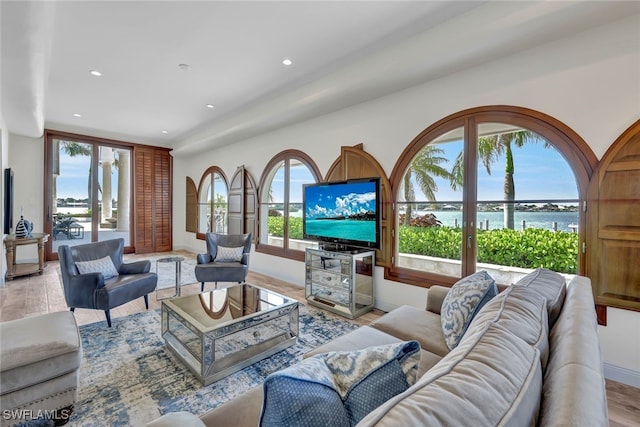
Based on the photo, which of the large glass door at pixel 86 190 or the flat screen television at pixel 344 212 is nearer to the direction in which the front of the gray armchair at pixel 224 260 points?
the flat screen television

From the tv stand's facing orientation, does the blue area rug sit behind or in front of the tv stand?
in front

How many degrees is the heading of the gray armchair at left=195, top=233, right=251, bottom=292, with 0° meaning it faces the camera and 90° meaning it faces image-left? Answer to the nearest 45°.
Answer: approximately 0°

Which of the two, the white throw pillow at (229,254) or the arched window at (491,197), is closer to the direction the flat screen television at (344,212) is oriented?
the white throw pillow

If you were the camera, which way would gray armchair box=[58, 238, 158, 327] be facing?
facing the viewer and to the right of the viewer

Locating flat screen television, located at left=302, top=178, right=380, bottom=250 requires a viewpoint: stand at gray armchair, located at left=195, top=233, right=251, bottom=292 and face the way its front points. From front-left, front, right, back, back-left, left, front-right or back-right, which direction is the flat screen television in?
front-left

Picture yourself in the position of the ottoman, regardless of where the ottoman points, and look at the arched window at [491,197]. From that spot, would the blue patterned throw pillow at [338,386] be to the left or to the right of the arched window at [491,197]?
right

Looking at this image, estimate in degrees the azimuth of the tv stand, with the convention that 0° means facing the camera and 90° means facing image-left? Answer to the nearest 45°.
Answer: approximately 45°

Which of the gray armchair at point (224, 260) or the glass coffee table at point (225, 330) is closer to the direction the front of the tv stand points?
the glass coffee table

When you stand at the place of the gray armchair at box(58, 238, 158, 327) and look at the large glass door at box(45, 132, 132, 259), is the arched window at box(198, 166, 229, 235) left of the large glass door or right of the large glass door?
right

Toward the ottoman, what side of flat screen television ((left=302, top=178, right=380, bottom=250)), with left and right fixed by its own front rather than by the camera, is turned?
front

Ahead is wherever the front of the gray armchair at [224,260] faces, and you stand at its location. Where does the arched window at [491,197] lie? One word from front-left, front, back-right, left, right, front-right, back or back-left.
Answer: front-left

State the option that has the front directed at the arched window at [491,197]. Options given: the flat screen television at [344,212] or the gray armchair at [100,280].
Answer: the gray armchair

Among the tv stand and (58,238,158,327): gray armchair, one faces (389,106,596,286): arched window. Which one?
the gray armchair

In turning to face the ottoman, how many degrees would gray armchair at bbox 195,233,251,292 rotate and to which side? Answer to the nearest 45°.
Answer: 0° — it already faces it

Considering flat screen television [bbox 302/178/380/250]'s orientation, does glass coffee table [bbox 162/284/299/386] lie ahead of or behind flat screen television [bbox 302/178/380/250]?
ahead

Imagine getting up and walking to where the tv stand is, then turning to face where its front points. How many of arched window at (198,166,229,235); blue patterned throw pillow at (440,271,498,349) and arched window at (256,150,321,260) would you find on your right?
2

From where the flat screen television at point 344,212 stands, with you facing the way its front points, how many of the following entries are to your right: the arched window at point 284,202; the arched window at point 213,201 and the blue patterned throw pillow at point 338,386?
2
